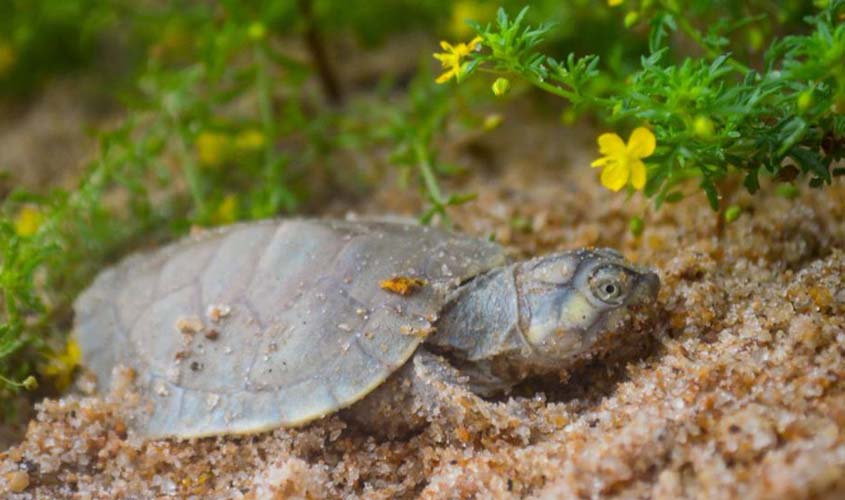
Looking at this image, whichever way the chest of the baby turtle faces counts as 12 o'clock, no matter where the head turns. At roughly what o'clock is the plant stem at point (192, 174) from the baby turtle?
The plant stem is roughly at 8 o'clock from the baby turtle.

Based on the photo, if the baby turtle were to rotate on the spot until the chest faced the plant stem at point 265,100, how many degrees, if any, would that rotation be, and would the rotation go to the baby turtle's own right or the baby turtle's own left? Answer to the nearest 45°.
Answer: approximately 90° to the baby turtle's own left

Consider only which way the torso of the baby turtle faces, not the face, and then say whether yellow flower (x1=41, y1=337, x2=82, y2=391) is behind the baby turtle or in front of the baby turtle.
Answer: behind

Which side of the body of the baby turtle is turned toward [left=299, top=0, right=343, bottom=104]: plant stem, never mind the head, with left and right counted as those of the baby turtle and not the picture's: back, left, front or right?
left

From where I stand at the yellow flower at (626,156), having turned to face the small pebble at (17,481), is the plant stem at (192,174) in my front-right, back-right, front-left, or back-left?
front-right

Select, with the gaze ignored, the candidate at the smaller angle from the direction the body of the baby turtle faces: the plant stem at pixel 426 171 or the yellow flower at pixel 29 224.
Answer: the plant stem

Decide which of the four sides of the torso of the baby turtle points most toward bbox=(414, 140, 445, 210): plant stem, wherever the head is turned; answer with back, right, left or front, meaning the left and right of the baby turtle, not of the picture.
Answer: left

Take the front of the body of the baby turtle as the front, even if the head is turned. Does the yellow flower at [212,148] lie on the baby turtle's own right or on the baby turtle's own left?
on the baby turtle's own left

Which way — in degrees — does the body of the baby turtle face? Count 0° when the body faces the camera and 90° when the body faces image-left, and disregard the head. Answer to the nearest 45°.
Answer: approximately 270°
